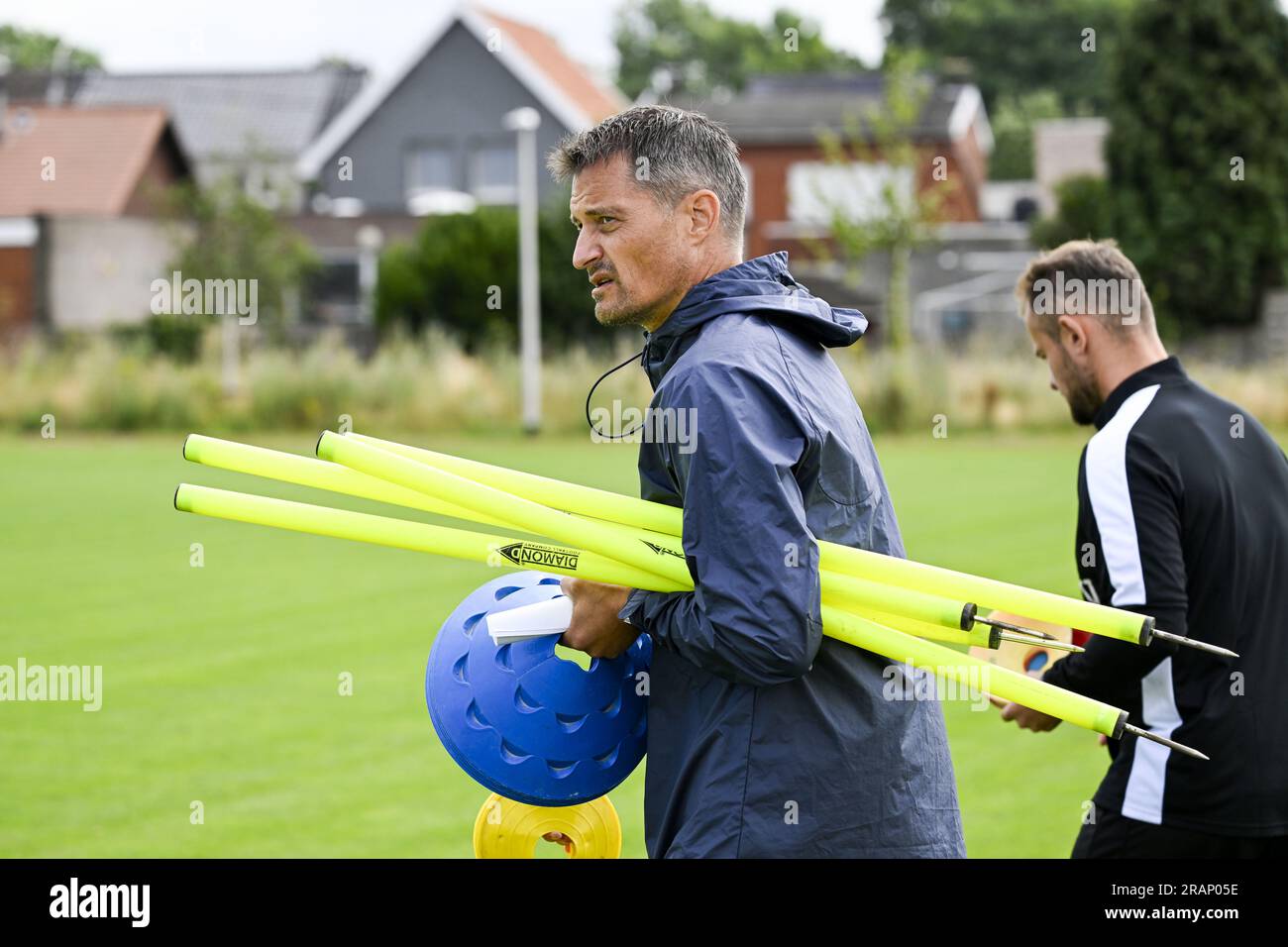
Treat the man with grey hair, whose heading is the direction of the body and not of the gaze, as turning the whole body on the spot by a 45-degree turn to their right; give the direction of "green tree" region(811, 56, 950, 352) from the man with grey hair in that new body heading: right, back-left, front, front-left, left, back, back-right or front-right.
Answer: front-right

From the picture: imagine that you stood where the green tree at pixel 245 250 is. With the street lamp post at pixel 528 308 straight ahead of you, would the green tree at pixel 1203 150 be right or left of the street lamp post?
left

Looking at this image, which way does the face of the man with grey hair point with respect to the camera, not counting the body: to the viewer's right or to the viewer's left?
to the viewer's left

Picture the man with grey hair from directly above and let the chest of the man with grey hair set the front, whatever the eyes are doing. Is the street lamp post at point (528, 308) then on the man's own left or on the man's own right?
on the man's own right

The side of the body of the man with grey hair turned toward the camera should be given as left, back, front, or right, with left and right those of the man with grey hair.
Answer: left

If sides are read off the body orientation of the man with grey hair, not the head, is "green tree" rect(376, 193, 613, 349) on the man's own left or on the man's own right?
on the man's own right

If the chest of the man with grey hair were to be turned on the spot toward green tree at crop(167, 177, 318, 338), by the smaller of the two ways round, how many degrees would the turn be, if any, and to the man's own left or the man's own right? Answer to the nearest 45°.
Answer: approximately 90° to the man's own right

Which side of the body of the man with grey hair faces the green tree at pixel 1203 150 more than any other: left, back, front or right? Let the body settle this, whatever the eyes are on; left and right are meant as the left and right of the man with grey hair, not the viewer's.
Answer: right
